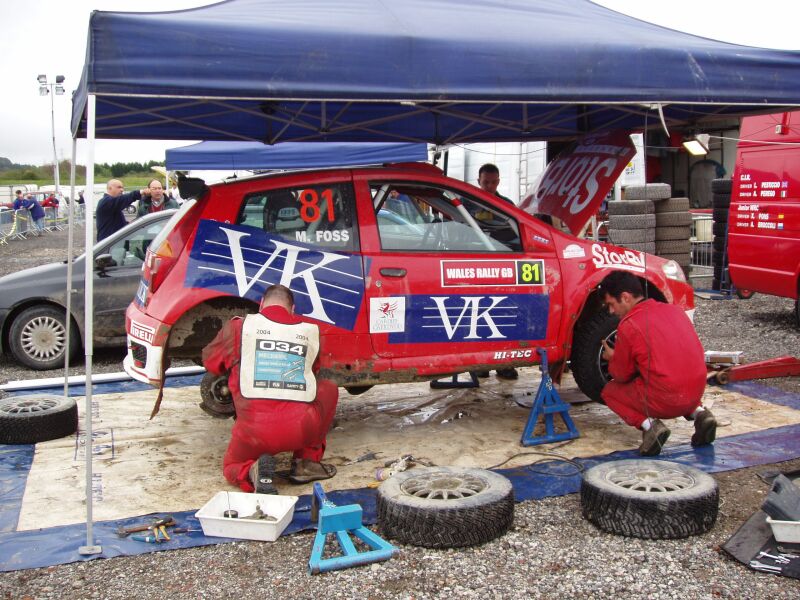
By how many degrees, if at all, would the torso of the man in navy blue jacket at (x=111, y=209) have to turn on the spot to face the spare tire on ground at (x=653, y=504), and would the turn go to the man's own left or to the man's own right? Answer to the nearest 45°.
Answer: approximately 90° to the man's own right

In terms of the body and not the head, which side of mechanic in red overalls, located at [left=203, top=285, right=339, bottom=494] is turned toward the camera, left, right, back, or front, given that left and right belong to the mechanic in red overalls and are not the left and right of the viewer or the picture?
back

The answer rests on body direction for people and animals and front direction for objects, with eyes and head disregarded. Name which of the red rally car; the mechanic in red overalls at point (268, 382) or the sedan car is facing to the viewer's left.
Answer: the sedan car

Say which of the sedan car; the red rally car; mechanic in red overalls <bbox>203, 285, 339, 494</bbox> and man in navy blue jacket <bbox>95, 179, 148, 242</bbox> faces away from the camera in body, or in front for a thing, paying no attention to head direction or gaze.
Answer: the mechanic in red overalls

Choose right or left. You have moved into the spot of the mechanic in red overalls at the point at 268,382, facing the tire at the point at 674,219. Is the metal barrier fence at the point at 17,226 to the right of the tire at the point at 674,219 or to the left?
left

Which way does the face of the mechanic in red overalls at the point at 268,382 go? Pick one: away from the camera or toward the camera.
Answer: away from the camera

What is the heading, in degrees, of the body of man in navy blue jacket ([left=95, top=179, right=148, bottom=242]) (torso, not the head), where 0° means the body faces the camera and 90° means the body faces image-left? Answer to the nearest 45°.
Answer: approximately 270°

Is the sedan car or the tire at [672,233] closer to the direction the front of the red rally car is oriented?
the tire

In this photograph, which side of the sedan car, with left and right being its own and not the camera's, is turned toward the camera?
left

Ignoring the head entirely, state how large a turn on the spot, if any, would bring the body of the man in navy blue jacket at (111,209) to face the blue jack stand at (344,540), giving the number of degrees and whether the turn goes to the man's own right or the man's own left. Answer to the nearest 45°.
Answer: approximately 90° to the man's own right

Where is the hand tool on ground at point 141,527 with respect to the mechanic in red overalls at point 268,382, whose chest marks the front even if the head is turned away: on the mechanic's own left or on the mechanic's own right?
on the mechanic's own left
